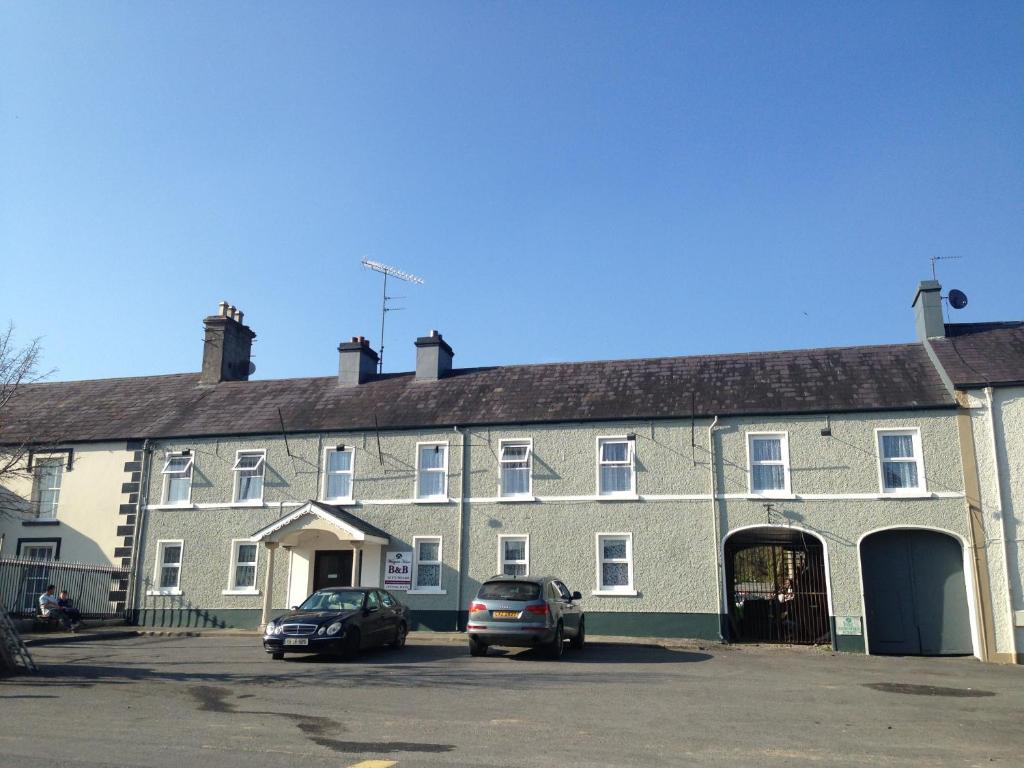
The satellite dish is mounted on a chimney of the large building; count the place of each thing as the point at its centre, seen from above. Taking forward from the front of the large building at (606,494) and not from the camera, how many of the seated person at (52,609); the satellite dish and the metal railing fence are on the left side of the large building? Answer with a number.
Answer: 1

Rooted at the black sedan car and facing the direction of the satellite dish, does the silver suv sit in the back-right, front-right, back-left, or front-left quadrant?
front-right

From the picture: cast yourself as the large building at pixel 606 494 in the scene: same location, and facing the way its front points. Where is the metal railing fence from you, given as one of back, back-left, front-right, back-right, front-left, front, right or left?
right

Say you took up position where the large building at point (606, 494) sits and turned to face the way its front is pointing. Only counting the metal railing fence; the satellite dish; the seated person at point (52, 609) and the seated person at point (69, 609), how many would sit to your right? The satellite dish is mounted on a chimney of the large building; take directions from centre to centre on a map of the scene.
3

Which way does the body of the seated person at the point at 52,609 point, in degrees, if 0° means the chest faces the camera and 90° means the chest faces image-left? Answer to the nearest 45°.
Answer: approximately 315°

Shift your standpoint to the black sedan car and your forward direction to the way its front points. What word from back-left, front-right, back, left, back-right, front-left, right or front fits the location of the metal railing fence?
right

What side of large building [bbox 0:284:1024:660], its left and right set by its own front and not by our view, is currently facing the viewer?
front

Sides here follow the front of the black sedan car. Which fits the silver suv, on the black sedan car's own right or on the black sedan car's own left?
on the black sedan car's own left

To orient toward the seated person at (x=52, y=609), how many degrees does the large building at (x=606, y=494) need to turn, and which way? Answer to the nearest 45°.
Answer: approximately 90° to its right

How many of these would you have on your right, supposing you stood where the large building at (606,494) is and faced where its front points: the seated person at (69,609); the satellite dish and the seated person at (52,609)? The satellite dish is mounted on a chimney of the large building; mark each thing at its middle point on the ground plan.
2

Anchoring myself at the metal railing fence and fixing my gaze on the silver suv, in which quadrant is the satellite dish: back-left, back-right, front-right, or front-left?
front-left

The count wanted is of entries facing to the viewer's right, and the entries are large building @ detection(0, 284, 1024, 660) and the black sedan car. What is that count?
0

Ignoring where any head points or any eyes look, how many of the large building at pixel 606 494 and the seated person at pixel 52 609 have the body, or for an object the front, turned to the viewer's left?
0

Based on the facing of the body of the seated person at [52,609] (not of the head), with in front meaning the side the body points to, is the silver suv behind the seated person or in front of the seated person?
in front

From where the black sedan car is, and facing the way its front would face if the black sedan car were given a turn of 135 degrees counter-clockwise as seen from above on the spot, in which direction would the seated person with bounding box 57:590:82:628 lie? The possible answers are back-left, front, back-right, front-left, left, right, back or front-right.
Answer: back-left

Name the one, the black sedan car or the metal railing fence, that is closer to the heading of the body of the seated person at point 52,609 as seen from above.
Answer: the black sedan car

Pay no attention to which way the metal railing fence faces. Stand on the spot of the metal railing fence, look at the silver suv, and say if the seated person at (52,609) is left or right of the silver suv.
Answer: right
